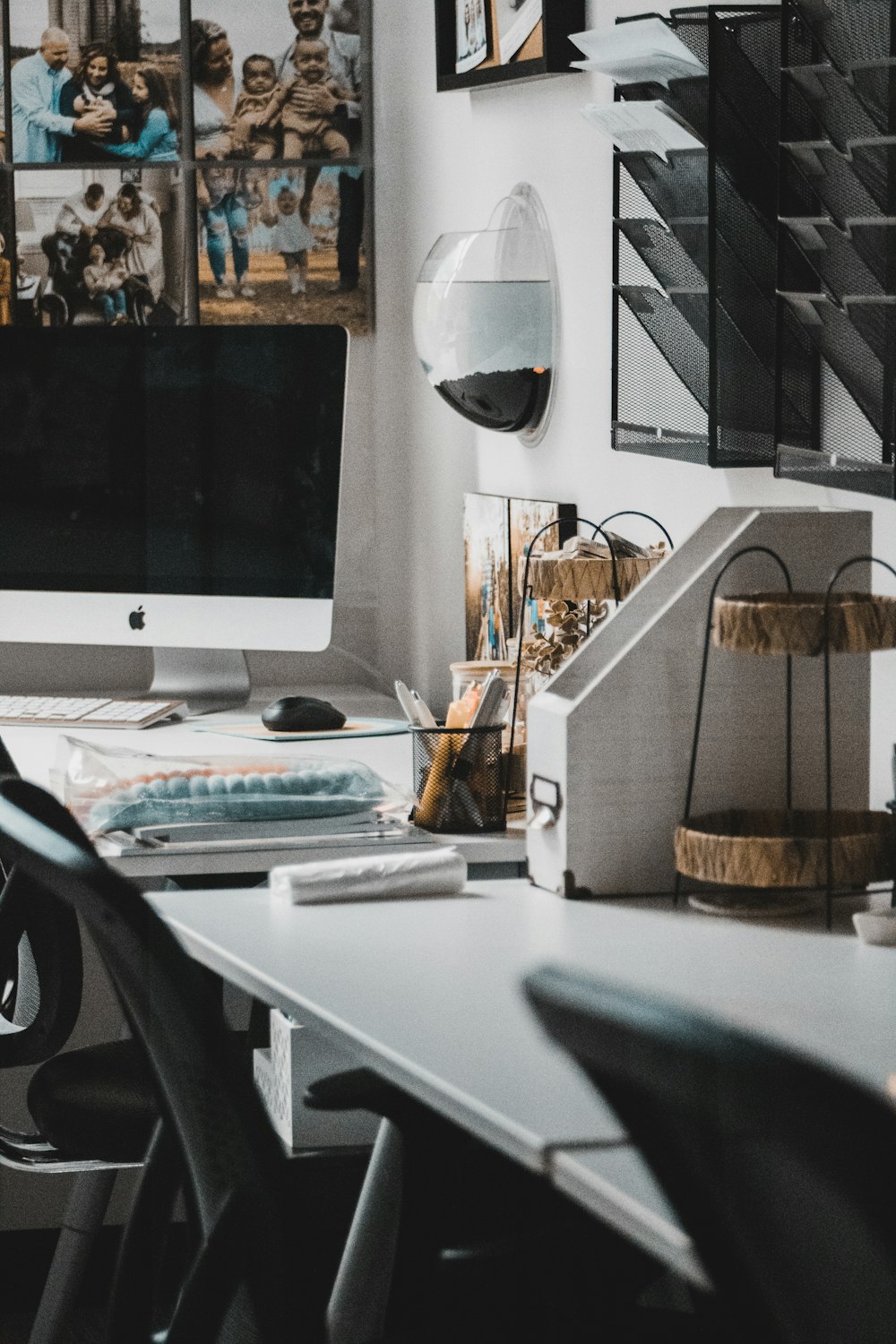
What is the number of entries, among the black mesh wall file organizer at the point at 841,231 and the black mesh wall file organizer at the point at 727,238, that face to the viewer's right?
0

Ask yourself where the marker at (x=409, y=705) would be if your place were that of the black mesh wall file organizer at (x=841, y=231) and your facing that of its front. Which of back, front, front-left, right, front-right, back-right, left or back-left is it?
right

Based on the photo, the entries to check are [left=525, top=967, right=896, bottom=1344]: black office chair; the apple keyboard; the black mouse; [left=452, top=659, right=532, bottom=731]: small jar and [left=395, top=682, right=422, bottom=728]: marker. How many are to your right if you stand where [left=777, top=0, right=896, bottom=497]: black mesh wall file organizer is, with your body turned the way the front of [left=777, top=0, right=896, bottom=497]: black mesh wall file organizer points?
4

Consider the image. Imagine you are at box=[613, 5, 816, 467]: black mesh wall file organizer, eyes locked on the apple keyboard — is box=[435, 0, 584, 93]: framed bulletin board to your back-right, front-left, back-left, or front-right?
front-right

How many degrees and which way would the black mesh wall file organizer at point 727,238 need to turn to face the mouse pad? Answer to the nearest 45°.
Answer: approximately 90° to its right

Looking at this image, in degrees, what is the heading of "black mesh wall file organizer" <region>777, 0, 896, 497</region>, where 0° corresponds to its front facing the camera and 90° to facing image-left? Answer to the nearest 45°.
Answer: approximately 45°

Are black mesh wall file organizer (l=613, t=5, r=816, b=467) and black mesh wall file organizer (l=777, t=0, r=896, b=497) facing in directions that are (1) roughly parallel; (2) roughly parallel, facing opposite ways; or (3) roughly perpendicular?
roughly parallel

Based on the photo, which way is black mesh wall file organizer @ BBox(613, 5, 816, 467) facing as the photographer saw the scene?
facing the viewer and to the left of the viewer
